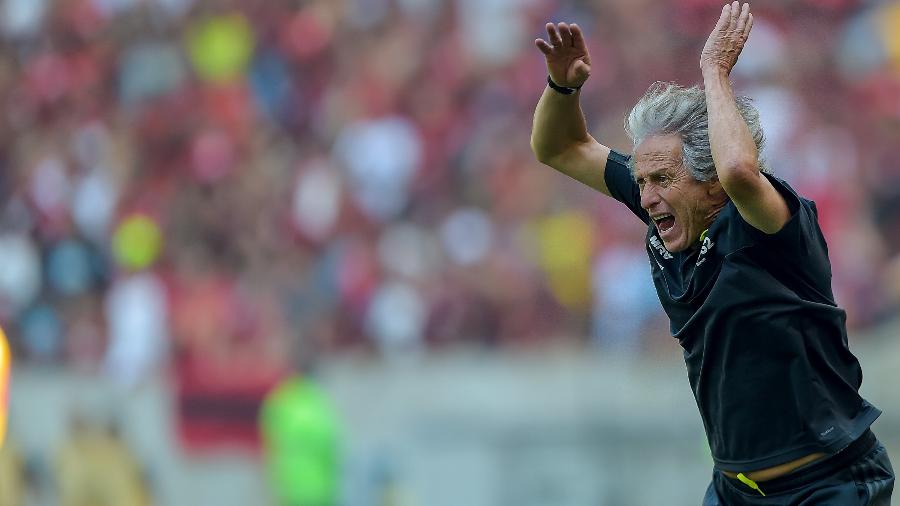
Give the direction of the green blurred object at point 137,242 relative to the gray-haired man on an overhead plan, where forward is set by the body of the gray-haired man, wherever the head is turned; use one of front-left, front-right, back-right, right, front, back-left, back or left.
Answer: right

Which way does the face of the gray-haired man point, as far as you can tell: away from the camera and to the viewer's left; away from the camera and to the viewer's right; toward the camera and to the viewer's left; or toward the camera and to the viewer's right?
toward the camera and to the viewer's left

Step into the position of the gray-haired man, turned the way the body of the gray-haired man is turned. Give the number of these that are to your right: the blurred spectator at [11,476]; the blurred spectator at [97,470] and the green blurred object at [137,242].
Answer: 3

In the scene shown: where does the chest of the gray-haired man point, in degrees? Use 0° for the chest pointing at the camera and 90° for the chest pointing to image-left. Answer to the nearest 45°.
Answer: approximately 45°

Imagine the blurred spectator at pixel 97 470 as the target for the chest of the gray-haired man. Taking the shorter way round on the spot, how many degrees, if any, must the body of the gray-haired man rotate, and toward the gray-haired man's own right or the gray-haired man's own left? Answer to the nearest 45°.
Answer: approximately 90° to the gray-haired man's own right

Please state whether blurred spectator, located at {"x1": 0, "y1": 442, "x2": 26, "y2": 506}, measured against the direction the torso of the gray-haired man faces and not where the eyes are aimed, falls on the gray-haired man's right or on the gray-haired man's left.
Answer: on the gray-haired man's right
